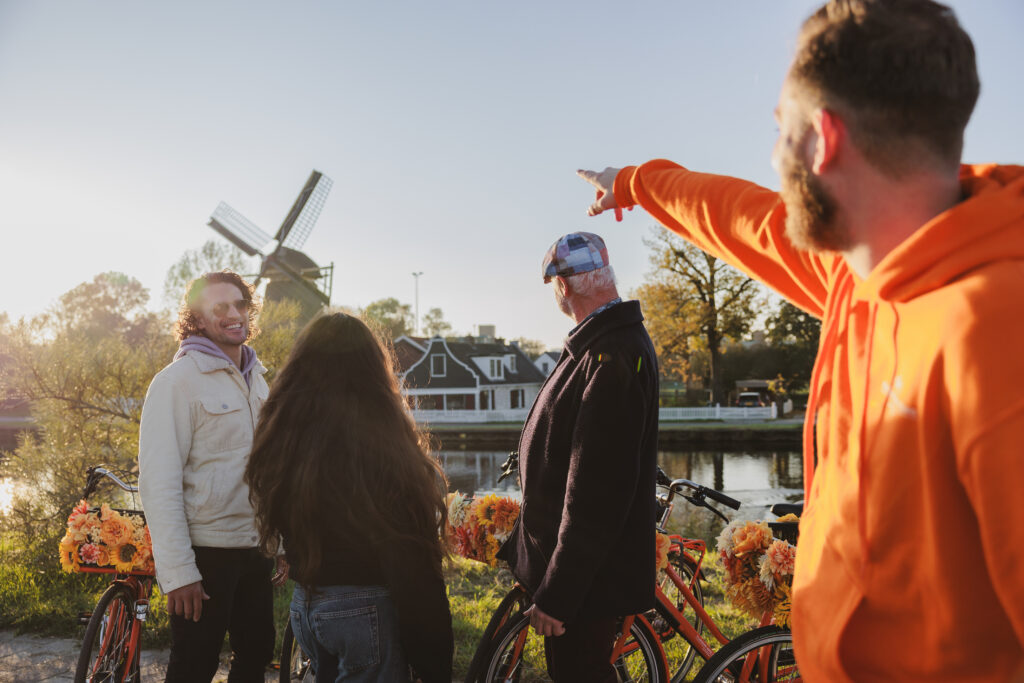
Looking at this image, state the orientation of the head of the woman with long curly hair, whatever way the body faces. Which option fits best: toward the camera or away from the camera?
away from the camera

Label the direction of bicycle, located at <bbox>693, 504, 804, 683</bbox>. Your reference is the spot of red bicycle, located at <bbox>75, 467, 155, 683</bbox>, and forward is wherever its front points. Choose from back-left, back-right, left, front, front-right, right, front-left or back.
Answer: left

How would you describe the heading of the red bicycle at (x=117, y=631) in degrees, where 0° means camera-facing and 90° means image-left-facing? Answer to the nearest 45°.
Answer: approximately 45°

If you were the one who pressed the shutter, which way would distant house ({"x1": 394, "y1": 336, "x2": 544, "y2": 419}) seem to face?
facing the viewer

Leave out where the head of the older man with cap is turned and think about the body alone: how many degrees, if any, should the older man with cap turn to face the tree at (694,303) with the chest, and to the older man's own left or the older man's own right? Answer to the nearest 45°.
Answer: approximately 90° to the older man's own right

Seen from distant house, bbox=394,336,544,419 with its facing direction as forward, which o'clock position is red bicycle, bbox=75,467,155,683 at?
The red bicycle is roughly at 12 o'clock from the distant house.

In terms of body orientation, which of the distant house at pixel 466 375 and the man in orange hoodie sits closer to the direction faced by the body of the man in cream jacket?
the man in orange hoodie

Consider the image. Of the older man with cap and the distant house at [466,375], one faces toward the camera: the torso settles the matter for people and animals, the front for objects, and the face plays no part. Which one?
the distant house

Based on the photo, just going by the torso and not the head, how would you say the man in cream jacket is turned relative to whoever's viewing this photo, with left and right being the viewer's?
facing the viewer and to the right of the viewer
